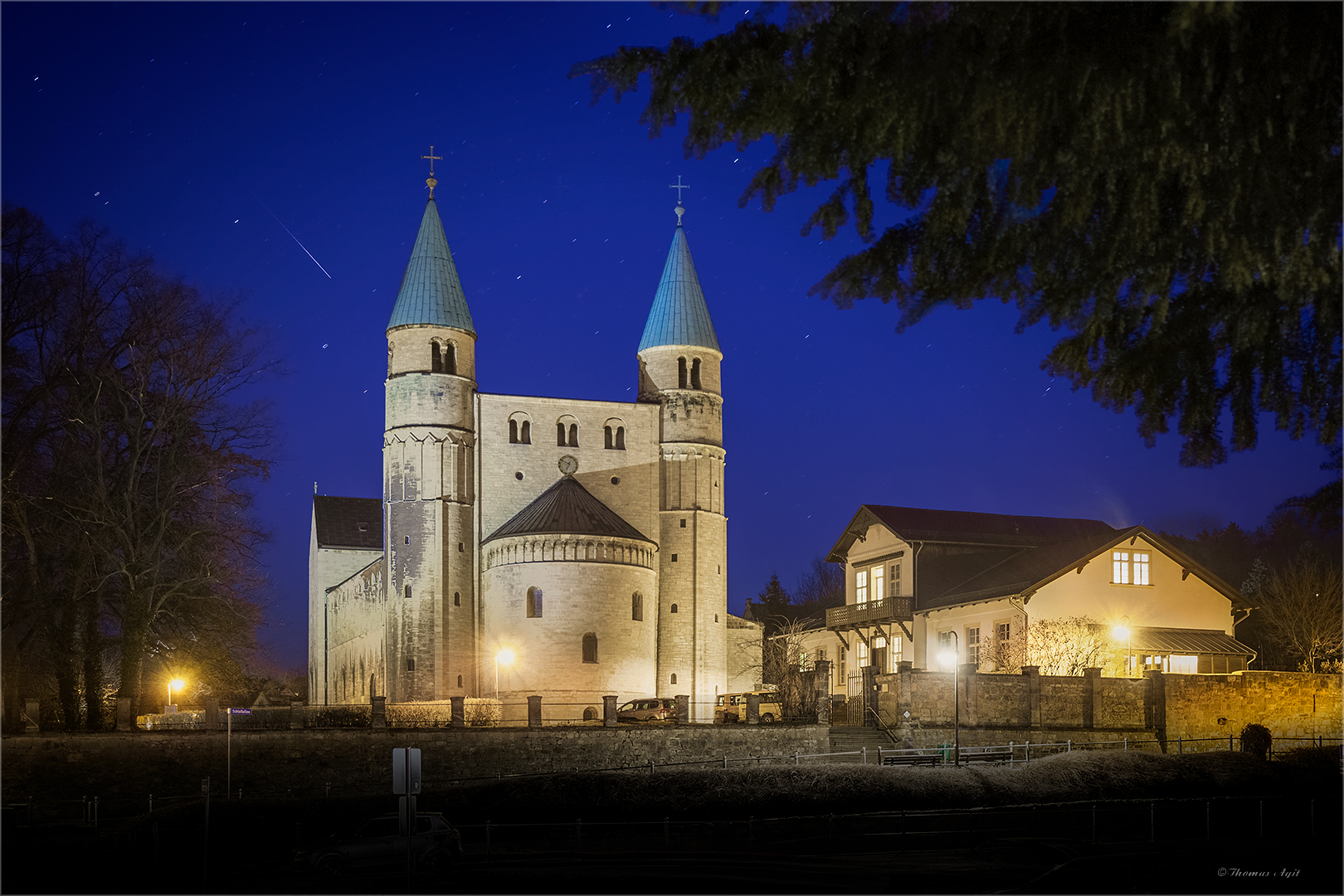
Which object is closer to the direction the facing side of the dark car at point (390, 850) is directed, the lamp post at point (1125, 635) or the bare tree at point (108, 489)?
the bare tree

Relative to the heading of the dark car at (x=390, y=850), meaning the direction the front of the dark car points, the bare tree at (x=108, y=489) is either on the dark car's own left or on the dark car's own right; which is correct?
on the dark car's own right

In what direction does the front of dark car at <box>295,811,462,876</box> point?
to the viewer's left

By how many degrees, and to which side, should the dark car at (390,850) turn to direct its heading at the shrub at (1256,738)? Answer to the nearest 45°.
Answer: approximately 135° to its right

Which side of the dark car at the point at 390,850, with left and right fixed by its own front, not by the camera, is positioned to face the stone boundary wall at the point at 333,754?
right
